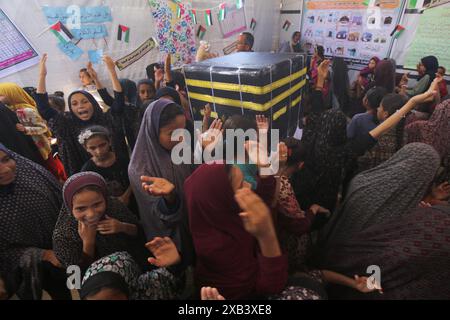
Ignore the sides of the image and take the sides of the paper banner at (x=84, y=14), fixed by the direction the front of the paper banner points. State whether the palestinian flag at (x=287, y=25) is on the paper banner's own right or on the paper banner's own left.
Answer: on the paper banner's own left

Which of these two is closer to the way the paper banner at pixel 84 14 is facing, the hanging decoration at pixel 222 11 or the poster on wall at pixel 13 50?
the poster on wall

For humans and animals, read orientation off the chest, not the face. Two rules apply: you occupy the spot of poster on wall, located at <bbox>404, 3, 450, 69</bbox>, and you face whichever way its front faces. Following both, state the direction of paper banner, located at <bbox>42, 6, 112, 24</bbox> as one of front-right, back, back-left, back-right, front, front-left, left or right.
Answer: front-right

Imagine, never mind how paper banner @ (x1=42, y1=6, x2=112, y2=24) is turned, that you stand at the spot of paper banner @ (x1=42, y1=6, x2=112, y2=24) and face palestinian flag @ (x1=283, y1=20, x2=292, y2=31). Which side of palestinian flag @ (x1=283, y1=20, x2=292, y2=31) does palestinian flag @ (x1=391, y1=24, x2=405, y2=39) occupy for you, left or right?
right

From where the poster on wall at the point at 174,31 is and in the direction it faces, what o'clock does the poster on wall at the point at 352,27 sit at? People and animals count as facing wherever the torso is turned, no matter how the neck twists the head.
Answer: the poster on wall at the point at 352,27 is roughly at 9 o'clock from the poster on wall at the point at 174,31.

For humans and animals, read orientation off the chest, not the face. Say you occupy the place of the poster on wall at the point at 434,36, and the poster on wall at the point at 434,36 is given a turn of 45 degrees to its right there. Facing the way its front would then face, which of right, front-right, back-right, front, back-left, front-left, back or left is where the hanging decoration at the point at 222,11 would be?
front-right

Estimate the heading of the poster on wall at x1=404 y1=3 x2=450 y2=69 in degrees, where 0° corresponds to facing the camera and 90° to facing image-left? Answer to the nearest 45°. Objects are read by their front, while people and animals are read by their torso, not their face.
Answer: approximately 0°

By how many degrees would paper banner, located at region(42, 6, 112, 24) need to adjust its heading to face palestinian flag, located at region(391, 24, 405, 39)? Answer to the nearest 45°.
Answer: approximately 90° to its left

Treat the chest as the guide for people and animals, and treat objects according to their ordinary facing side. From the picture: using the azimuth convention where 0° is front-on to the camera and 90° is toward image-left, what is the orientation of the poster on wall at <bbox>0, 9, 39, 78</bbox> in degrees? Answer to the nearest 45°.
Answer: approximately 315°

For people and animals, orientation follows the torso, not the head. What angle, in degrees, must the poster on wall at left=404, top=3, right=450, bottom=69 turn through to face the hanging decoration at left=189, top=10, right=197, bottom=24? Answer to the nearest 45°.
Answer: approximately 90° to its right

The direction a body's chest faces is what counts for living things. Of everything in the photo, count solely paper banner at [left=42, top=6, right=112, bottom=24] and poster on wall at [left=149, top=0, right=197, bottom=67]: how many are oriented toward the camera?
2

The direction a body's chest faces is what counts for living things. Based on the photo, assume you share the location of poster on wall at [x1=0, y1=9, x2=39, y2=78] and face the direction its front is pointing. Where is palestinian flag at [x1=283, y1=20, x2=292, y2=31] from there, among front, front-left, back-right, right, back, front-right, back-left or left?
front-left
